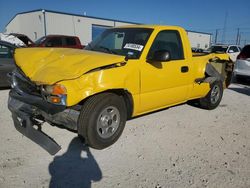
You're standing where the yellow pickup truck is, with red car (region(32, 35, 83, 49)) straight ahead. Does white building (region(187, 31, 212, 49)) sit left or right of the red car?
right

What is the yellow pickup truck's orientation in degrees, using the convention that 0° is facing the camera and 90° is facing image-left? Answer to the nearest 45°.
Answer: approximately 45°

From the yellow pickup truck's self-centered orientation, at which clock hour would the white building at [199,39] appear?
The white building is roughly at 5 o'clock from the yellow pickup truck.

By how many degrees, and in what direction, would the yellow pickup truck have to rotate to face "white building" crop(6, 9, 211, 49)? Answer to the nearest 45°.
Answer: approximately 135° to its right

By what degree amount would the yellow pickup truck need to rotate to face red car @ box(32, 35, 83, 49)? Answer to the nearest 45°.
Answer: approximately 135° to its right

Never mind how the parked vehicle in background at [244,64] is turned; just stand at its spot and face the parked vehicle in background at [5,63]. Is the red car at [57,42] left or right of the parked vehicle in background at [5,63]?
right

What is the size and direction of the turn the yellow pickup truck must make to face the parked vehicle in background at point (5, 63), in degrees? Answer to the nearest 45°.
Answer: approximately 90° to its right

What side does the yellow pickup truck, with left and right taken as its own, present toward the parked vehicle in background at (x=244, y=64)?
back
